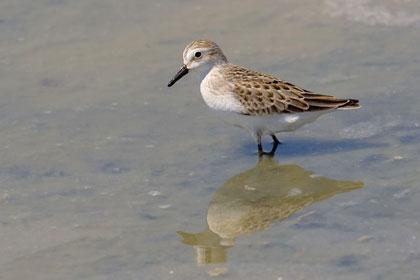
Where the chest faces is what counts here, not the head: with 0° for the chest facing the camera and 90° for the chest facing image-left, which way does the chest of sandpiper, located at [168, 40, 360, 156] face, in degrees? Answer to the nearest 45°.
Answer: approximately 90°
